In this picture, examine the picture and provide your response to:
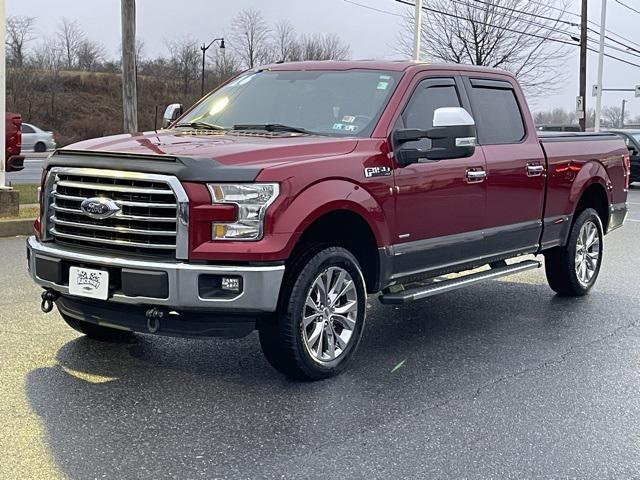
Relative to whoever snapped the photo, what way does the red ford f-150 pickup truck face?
facing the viewer and to the left of the viewer

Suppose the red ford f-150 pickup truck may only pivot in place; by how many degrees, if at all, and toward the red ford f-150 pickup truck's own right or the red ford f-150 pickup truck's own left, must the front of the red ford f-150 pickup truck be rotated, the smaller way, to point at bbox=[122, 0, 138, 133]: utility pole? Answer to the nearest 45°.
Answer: approximately 135° to the red ford f-150 pickup truck's own right

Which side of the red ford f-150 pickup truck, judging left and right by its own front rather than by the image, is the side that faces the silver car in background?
right
